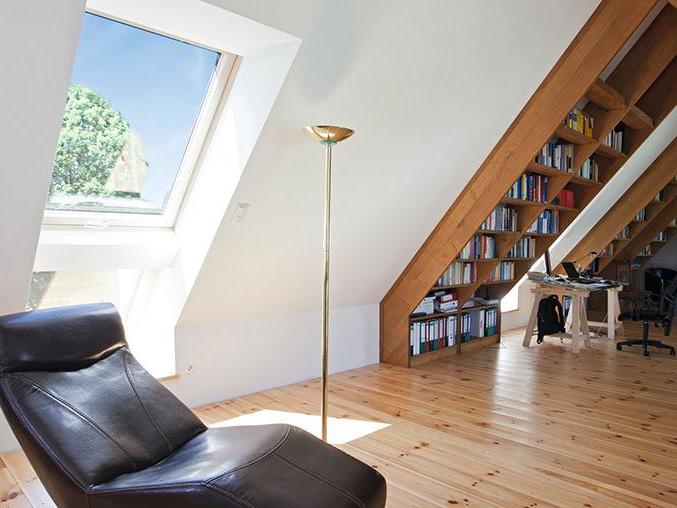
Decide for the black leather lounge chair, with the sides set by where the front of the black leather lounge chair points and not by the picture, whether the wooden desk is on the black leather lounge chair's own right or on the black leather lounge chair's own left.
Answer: on the black leather lounge chair's own left

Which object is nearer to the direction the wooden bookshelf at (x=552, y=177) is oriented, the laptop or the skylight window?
the skylight window

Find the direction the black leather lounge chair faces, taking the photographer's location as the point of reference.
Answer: facing the viewer and to the right of the viewer
